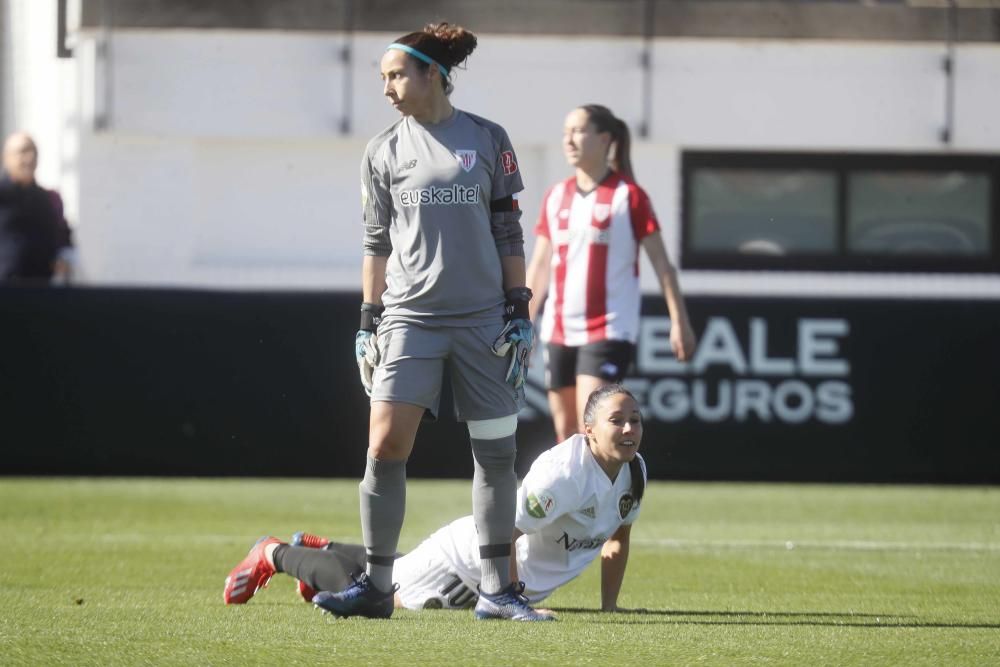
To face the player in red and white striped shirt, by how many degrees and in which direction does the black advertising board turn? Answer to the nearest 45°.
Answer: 0° — it already faces them

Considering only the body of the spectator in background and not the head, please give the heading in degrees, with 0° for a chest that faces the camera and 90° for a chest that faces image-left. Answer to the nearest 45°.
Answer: approximately 0°

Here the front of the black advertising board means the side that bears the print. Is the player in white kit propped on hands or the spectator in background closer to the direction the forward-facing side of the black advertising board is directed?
the player in white kit propped on hands

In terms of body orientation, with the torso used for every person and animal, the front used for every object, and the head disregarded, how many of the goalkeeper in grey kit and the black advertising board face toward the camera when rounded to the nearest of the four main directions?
2
